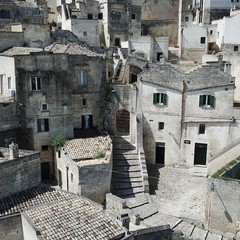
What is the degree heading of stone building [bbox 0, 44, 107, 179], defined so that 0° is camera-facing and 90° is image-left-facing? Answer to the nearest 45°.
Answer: approximately 0°

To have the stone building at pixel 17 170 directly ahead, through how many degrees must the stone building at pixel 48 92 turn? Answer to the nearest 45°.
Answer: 0° — it already faces it

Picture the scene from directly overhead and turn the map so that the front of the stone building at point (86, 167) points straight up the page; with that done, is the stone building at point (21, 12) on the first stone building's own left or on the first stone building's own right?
on the first stone building's own right

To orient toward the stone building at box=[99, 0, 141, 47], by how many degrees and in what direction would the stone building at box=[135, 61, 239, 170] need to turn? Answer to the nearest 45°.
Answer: approximately 135° to its right

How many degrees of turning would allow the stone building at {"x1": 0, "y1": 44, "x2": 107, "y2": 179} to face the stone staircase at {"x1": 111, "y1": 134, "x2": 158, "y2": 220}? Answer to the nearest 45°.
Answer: approximately 45° to its left

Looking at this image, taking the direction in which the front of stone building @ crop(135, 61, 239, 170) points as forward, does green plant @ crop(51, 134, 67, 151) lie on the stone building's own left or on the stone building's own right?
on the stone building's own right

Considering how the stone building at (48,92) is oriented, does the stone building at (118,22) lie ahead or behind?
behind

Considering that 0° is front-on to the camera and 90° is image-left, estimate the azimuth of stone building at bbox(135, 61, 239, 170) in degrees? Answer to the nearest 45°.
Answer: approximately 0°

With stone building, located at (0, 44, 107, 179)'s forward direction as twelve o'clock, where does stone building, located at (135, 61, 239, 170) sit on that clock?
stone building, located at (135, 61, 239, 170) is roughly at 9 o'clock from stone building, located at (0, 44, 107, 179).

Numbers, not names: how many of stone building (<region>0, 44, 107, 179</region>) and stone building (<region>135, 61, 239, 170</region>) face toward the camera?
2

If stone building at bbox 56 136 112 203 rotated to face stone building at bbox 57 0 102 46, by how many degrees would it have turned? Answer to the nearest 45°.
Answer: approximately 135° to its right
